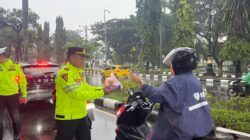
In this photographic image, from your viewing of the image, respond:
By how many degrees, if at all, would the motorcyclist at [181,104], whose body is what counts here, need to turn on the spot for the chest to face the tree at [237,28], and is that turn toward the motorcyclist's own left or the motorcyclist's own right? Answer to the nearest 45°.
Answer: approximately 45° to the motorcyclist's own right

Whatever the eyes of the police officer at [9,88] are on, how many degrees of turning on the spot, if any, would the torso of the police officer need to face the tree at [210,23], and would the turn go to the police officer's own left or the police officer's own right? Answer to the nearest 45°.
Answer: approximately 135° to the police officer's own left

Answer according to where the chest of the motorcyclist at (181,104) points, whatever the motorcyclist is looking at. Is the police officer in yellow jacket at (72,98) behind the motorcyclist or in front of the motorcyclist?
in front

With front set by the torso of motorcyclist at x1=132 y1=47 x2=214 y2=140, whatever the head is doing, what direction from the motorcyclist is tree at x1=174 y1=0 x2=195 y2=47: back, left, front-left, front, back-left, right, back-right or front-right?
front-right

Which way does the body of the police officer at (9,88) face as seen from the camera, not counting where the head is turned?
toward the camera

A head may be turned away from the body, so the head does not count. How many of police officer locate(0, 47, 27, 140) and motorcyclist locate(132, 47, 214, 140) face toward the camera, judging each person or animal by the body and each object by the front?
1

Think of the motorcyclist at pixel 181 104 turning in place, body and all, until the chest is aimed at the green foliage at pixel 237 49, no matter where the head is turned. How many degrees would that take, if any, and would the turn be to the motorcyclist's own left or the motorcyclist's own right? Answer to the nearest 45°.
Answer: approximately 45° to the motorcyclist's own right

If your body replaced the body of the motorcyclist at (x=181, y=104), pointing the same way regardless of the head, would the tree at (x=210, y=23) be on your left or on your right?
on your right

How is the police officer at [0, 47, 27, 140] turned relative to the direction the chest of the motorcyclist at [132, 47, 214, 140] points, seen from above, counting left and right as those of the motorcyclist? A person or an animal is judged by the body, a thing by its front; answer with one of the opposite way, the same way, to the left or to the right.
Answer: the opposite way

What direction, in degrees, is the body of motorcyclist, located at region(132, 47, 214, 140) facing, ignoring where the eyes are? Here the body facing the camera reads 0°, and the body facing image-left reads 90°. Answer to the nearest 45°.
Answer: approximately 135°

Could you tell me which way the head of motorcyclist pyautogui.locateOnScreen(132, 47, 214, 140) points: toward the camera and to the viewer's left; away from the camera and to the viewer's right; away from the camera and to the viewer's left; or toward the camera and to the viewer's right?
away from the camera and to the viewer's left

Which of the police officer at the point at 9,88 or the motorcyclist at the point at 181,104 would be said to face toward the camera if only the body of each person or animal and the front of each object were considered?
the police officer
